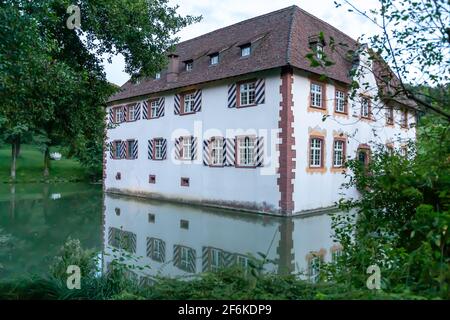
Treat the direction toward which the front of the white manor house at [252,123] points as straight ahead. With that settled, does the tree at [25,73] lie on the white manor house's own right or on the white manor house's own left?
on the white manor house's own right

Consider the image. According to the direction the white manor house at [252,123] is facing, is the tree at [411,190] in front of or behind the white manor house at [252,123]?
in front

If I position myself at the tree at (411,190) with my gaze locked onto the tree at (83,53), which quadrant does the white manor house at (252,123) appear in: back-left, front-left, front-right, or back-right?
front-right

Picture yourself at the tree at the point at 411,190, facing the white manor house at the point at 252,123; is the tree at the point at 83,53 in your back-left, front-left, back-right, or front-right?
front-left

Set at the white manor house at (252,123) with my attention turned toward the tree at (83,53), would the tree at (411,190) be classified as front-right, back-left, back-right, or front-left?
back-left

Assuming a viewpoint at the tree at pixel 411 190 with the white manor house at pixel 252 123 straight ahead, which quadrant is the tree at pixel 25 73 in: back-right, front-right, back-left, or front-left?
front-left
